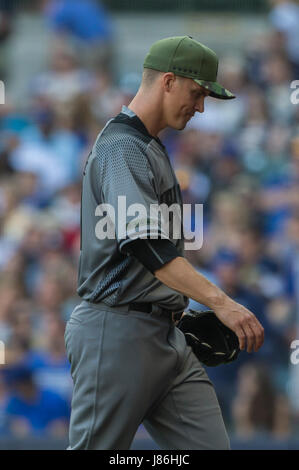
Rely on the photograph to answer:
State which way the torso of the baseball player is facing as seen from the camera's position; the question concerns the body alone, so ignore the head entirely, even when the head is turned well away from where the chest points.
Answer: to the viewer's right
